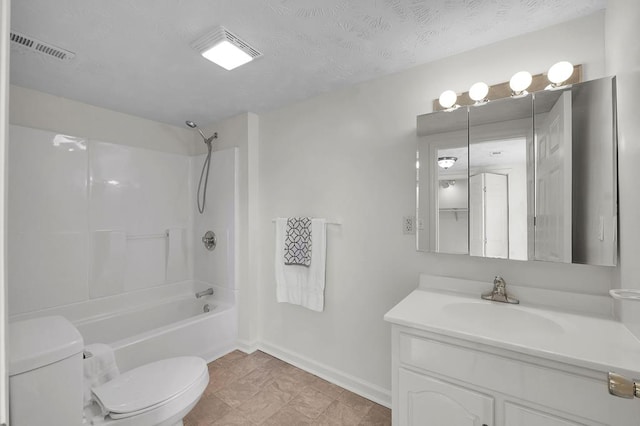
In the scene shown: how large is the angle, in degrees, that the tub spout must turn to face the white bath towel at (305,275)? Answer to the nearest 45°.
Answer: approximately 90° to its left

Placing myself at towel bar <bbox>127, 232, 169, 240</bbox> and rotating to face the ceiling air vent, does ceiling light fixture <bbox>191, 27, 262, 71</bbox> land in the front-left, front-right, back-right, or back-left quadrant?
front-left

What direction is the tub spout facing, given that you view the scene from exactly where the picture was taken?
facing the viewer and to the left of the viewer

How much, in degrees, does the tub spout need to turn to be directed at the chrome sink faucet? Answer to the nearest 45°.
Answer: approximately 90° to its left

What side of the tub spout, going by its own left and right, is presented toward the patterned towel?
left

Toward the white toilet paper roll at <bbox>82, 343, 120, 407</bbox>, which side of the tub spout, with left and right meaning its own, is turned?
front

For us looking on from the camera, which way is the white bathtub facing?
facing the viewer and to the right of the viewer

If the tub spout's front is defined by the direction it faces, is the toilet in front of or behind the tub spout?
in front

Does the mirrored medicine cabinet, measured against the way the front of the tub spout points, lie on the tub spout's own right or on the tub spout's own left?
on the tub spout's own left

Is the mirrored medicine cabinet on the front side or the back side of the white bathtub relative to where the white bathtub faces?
on the front side
